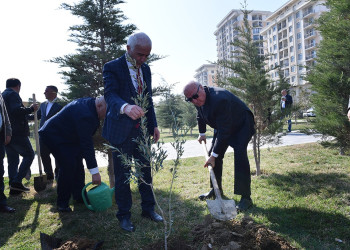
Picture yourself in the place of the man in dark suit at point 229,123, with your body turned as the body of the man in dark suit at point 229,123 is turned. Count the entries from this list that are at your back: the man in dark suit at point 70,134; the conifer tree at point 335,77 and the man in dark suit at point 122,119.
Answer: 1

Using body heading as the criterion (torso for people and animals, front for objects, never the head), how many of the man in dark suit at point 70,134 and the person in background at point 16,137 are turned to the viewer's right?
2

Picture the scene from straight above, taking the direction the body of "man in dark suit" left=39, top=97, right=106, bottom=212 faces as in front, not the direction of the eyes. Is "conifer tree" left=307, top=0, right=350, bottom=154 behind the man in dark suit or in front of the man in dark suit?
in front

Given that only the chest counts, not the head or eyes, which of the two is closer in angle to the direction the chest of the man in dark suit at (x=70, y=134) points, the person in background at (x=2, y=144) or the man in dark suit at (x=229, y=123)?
the man in dark suit

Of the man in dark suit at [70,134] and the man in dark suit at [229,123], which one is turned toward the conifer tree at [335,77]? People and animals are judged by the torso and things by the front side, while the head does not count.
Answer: the man in dark suit at [70,134]

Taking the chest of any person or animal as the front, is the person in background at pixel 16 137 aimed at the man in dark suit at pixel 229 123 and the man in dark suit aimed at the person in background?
no

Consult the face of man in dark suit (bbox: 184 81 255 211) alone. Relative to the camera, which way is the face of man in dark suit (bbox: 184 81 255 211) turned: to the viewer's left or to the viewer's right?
to the viewer's left

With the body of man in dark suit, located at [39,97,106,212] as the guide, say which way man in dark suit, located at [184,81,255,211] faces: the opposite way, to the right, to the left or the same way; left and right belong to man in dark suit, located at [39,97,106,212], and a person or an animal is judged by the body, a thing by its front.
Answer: the opposite way

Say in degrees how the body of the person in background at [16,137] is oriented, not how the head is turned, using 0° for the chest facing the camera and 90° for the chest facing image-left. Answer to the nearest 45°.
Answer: approximately 270°

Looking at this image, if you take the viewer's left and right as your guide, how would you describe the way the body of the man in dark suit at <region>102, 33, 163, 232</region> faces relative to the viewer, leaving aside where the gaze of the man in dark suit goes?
facing the viewer and to the right of the viewer

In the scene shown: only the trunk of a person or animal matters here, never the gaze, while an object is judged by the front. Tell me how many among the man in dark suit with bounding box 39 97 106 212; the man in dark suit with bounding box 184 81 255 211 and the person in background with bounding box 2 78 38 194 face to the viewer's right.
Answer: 2

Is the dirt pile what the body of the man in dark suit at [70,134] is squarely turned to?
no

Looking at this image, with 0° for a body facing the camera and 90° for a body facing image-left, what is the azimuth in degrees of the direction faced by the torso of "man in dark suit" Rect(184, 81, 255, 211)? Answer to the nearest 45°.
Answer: approximately 45°

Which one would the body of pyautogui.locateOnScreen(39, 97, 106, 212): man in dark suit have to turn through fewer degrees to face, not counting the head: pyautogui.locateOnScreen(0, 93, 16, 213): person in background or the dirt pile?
the dirt pile

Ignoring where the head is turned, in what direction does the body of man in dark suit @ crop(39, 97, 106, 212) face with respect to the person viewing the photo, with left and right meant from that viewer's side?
facing to the right of the viewer

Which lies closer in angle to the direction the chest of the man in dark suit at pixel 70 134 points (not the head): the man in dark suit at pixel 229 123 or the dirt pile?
the man in dark suit

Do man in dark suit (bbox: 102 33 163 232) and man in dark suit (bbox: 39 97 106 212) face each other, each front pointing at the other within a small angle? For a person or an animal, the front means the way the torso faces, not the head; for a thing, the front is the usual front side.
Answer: no

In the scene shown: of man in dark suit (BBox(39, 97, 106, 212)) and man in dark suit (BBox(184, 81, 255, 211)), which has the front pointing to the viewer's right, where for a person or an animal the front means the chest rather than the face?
man in dark suit (BBox(39, 97, 106, 212))
